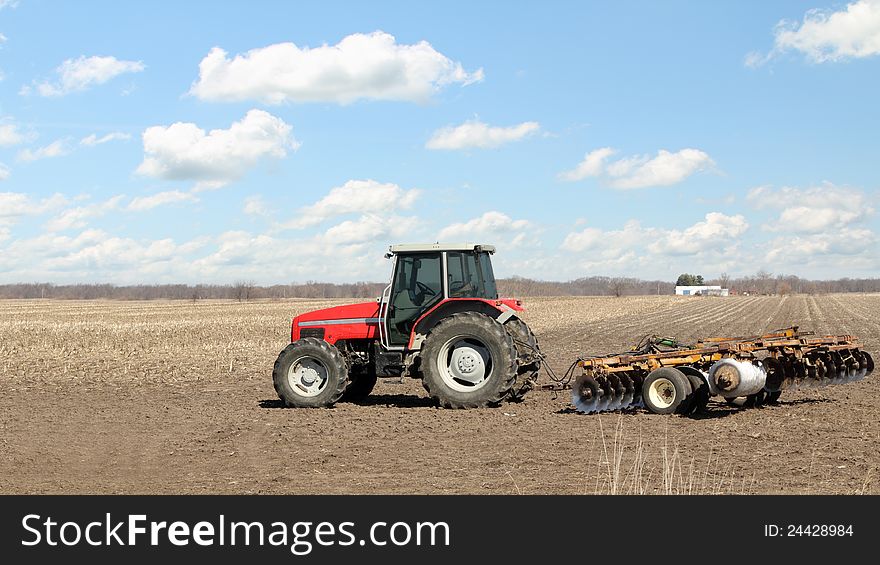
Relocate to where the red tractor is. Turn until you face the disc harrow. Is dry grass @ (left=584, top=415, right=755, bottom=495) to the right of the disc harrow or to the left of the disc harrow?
right

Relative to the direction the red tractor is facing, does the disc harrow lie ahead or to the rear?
to the rear

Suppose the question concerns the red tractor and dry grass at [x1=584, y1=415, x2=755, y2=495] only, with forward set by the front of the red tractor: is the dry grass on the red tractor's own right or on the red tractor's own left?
on the red tractor's own left

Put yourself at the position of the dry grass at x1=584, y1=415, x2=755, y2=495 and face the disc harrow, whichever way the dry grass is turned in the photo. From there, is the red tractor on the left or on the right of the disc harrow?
left

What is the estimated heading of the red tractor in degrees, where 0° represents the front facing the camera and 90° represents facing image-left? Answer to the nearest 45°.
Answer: approximately 90°
